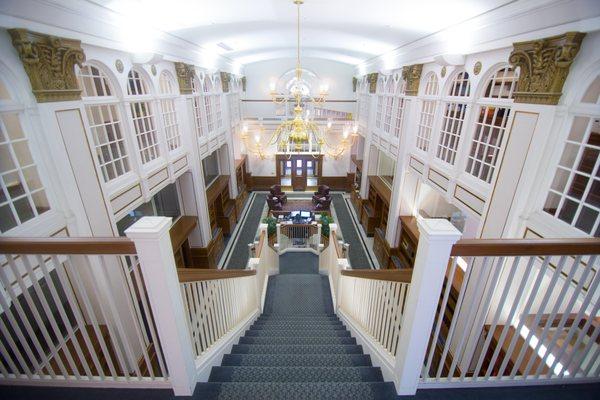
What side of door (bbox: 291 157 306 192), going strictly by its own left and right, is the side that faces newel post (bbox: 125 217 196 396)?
front

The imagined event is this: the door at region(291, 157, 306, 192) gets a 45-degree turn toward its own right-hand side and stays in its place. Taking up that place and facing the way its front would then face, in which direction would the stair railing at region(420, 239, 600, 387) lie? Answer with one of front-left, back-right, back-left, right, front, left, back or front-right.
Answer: front-left

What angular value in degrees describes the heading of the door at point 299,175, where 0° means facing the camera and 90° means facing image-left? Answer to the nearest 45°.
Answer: approximately 0°

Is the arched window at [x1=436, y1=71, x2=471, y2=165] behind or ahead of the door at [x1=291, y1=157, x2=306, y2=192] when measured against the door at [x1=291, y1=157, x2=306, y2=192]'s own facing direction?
ahead

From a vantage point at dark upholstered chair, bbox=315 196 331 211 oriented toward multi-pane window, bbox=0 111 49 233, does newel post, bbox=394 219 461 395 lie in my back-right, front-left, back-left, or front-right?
front-left

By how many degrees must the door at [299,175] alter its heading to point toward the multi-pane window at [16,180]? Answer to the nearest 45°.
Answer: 0° — it already faces it

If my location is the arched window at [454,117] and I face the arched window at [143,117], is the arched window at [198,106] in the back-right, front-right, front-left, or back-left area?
front-right

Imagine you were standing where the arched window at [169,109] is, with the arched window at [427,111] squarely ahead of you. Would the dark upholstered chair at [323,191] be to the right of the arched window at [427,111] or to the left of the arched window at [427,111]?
left

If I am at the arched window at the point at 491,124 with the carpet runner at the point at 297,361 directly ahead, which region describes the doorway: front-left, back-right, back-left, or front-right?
back-right

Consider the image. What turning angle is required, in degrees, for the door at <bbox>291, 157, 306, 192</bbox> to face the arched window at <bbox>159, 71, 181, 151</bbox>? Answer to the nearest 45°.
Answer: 0° — it already faces it

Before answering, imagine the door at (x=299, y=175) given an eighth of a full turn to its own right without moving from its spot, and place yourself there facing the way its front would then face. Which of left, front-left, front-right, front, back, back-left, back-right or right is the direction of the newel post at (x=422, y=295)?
front-left

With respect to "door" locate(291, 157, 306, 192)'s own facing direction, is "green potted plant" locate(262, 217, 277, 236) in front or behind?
in front
